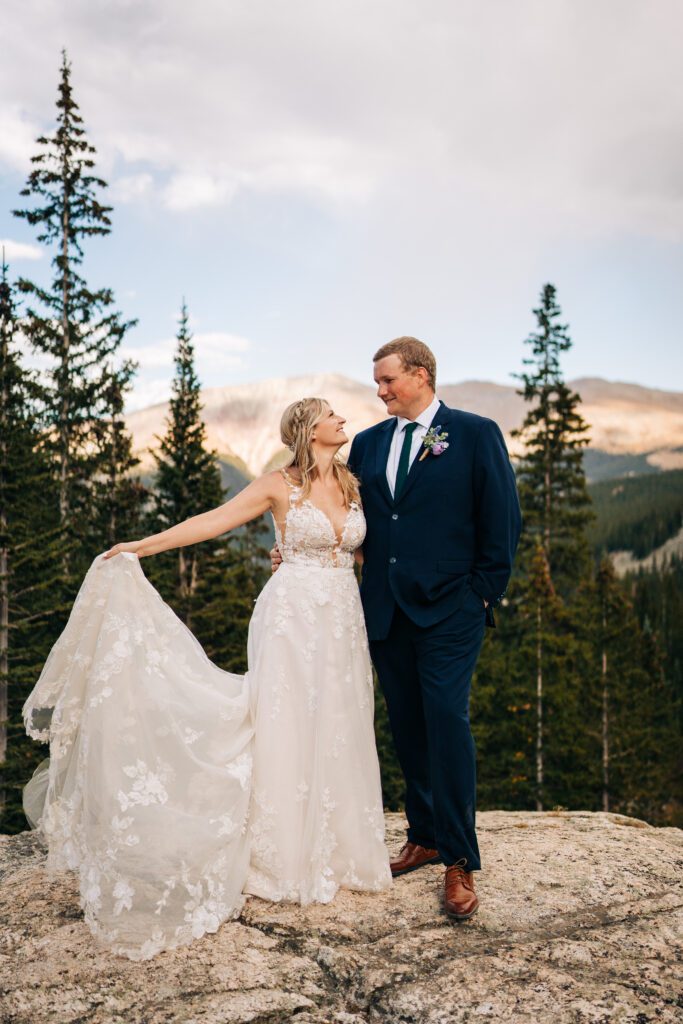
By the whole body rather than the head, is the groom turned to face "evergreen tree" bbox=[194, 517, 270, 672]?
no

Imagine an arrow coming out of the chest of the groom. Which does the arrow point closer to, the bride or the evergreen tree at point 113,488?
the bride

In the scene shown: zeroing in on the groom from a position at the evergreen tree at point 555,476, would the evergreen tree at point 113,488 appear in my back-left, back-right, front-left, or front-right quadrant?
front-right

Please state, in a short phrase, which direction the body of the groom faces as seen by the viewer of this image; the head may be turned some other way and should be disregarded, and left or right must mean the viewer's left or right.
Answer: facing the viewer and to the left of the viewer

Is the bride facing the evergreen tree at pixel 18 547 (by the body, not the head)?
no

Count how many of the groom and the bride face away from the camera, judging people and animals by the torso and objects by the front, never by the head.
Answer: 0

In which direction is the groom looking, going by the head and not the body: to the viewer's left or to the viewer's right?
to the viewer's left

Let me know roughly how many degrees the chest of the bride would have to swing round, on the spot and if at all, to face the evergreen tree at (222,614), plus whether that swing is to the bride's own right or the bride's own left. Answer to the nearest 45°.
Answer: approximately 135° to the bride's own left

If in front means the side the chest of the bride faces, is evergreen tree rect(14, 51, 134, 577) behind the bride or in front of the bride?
behind

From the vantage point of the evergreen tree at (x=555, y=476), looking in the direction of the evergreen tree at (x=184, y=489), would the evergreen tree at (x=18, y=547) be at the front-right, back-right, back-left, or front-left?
front-left

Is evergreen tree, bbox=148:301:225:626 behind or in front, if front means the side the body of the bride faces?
behind

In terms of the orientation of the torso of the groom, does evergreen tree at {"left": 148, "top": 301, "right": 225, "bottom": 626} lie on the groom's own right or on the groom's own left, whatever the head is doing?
on the groom's own right

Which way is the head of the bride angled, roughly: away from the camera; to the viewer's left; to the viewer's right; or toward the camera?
to the viewer's right

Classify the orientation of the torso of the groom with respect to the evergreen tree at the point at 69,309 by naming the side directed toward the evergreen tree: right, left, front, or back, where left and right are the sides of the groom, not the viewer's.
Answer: right

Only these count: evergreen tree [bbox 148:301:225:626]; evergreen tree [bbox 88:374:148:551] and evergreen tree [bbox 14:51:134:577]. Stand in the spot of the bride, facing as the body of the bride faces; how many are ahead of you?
0

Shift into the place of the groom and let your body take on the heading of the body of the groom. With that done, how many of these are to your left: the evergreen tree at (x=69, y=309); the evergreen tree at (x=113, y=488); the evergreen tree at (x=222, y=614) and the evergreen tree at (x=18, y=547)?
0

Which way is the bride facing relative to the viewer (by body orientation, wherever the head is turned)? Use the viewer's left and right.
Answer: facing the viewer and to the right of the viewer
